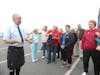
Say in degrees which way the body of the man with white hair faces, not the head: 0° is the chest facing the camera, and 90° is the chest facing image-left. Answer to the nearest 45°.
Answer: approximately 315°

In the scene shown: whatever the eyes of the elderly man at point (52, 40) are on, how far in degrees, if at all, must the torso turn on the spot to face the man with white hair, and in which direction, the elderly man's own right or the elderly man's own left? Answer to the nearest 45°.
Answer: approximately 45° to the elderly man's own left

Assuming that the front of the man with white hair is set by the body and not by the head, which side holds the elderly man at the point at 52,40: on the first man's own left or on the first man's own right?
on the first man's own left

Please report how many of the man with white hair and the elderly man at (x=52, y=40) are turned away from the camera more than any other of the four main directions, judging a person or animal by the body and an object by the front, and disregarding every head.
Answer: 0

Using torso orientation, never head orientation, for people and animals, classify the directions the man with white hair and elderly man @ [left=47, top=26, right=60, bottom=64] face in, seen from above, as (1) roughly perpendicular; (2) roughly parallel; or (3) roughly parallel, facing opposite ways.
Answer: roughly perpendicular

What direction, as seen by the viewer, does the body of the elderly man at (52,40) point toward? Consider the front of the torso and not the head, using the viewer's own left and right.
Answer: facing the viewer and to the left of the viewer
